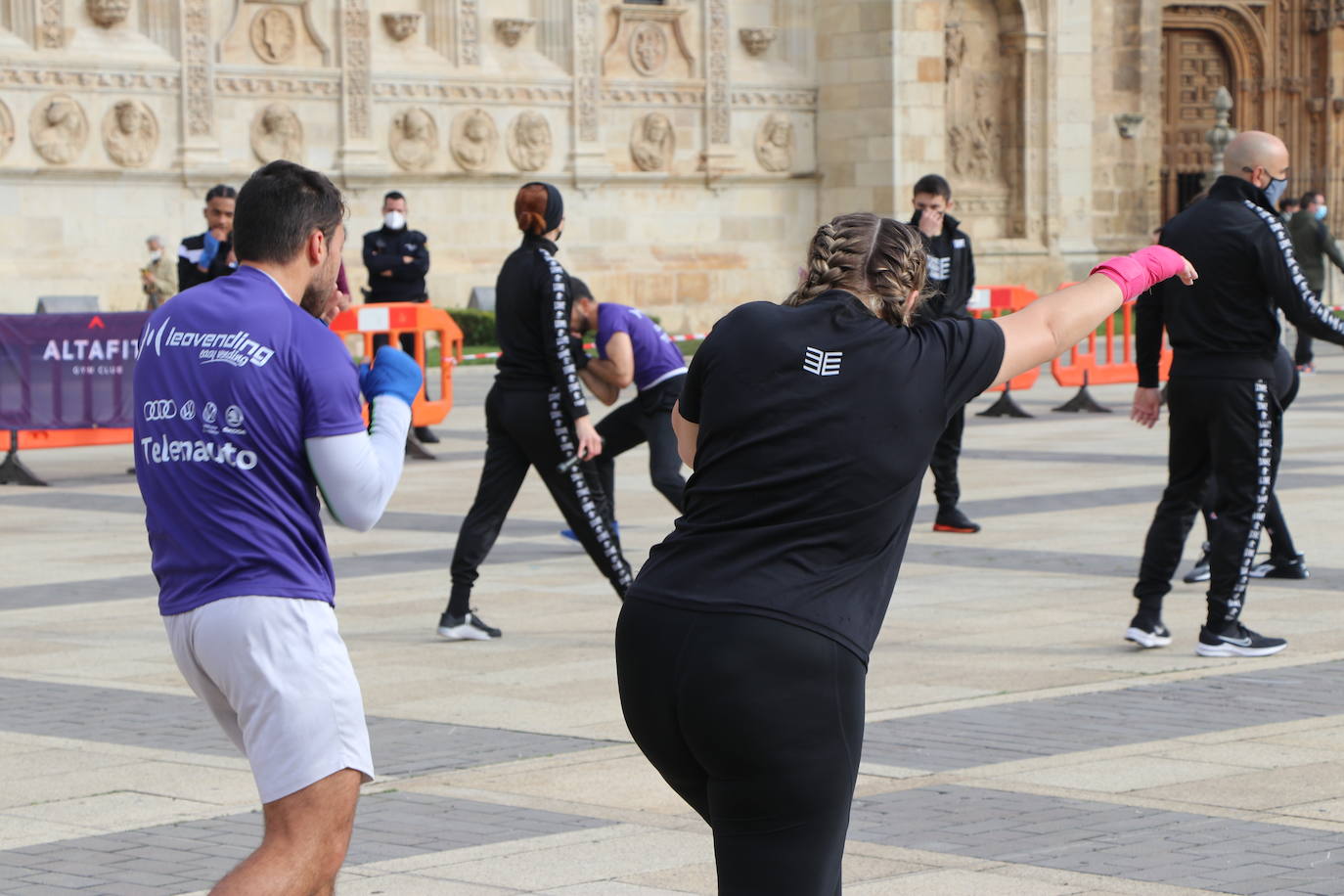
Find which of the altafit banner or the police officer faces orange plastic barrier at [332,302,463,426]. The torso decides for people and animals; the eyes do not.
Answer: the police officer

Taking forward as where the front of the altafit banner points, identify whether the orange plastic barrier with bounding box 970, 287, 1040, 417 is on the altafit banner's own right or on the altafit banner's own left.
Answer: on the altafit banner's own left

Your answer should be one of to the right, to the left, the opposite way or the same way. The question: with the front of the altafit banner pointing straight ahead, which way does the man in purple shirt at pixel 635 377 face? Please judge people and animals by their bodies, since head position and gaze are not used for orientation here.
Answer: to the right

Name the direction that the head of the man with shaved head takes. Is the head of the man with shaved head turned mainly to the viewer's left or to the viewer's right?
to the viewer's right

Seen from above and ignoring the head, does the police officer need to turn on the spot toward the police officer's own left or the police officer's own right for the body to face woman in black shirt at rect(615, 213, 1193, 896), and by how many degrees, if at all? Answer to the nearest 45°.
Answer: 0° — they already face them

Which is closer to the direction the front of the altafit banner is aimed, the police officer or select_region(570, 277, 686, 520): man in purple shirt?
the man in purple shirt

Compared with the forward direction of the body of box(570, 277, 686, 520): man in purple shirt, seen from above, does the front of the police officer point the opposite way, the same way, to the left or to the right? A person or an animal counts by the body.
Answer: to the left

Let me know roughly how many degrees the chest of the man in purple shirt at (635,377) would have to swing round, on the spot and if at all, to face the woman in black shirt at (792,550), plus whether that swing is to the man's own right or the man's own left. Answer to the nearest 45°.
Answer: approximately 90° to the man's own left

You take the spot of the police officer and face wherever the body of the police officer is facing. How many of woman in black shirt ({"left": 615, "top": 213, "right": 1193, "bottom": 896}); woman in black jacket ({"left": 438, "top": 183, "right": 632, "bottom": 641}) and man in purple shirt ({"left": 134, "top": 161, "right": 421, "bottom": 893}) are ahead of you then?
3
